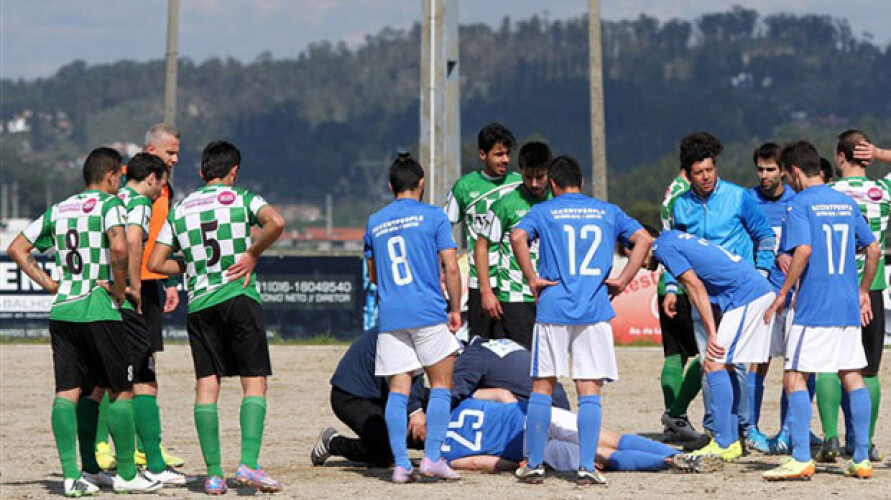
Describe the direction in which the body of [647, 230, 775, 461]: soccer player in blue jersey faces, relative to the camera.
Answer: to the viewer's left

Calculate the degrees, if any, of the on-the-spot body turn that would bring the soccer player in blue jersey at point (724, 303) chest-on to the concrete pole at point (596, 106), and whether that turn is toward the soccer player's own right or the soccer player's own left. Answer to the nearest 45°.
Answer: approximately 90° to the soccer player's own right

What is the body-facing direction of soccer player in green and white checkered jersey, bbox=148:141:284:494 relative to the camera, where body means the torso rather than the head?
away from the camera

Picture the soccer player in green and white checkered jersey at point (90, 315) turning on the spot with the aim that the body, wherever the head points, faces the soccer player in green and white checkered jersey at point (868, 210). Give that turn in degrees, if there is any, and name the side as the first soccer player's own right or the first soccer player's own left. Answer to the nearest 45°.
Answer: approximately 45° to the first soccer player's own right

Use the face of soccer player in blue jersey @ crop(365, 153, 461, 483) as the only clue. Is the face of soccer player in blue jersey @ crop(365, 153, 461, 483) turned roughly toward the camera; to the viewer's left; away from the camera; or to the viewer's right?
away from the camera

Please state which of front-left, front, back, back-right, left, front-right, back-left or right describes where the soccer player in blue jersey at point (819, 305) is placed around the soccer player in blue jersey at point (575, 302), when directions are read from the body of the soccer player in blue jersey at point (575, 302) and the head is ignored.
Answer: right

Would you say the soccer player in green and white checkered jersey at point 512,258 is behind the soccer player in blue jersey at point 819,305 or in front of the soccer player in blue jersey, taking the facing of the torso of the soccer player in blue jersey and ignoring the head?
in front

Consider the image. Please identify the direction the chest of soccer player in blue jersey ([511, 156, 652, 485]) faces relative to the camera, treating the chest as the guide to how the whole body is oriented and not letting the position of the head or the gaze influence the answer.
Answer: away from the camera

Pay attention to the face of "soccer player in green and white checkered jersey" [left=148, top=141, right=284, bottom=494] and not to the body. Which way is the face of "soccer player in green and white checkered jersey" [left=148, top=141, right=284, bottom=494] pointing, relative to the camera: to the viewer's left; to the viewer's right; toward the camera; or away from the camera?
away from the camera

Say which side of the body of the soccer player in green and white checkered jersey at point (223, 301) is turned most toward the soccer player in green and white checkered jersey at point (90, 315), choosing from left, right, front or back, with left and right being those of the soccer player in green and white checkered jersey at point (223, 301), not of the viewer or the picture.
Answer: left

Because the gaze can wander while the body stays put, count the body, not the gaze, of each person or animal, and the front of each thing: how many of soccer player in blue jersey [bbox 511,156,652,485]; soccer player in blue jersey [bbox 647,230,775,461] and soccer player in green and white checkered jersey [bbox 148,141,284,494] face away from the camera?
2

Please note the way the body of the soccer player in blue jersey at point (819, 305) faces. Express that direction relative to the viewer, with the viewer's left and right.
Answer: facing away from the viewer and to the left of the viewer
